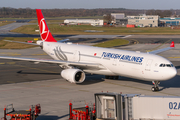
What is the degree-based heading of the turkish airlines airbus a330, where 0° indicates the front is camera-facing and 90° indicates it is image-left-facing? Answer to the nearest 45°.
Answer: approximately 315°

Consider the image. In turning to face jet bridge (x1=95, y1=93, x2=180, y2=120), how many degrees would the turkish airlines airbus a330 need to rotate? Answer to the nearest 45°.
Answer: approximately 45° to its right
